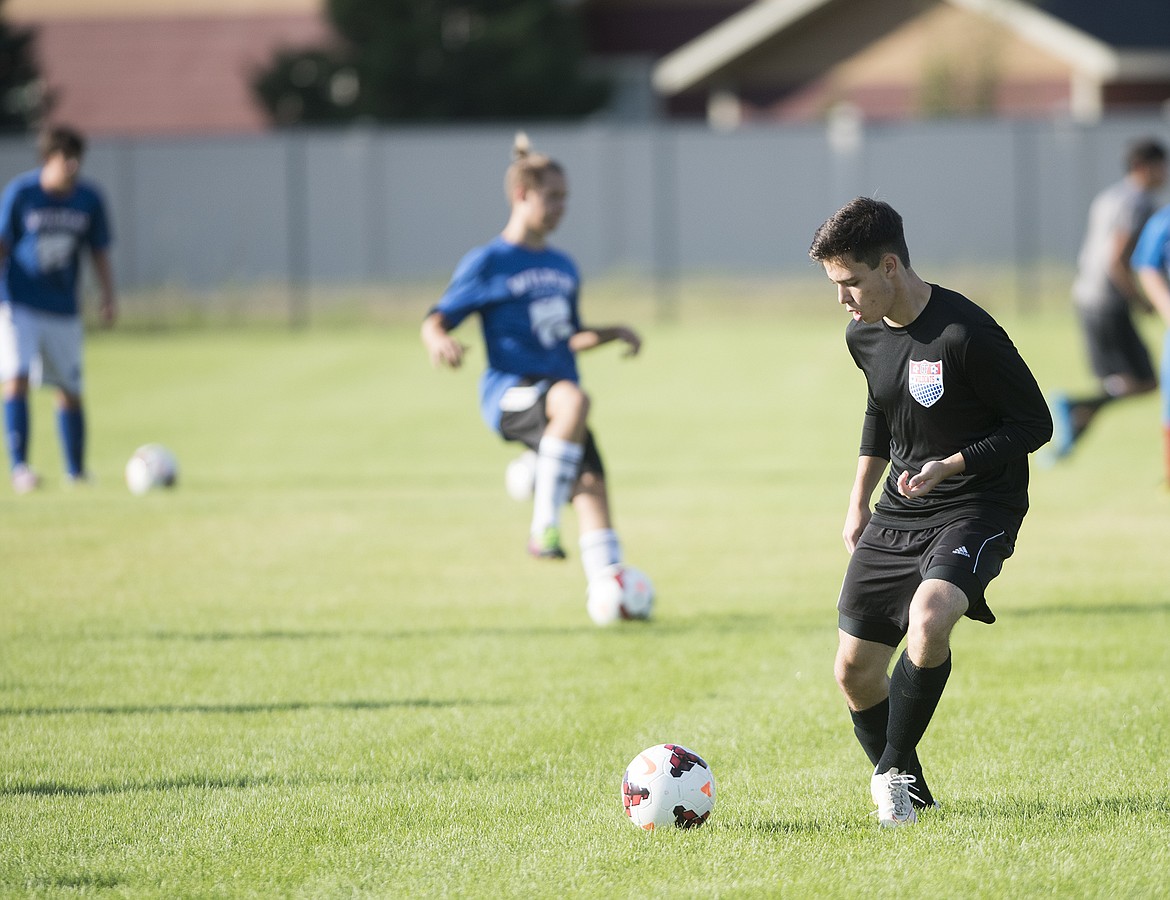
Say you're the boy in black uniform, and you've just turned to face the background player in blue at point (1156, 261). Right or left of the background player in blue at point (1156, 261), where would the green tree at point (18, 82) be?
left

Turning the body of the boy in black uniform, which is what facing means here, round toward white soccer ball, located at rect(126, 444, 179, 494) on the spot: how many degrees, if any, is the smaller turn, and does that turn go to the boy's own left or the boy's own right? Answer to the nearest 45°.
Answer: approximately 90° to the boy's own right

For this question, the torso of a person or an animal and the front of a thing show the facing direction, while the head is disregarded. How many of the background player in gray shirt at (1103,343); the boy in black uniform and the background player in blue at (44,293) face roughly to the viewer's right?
1

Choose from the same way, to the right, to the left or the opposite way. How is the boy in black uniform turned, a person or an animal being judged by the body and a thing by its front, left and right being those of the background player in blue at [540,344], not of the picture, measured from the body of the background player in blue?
to the right

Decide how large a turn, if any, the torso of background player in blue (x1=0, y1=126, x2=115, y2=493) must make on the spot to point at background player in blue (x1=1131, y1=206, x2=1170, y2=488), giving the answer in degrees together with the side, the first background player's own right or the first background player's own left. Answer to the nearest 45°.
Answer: approximately 45° to the first background player's own left

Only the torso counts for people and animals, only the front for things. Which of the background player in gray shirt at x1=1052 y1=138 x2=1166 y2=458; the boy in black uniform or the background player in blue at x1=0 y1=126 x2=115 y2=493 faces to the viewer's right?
the background player in gray shirt at x1=1052 y1=138 x2=1166 y2=458

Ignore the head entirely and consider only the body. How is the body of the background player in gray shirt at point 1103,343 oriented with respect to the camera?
to the viewer's right

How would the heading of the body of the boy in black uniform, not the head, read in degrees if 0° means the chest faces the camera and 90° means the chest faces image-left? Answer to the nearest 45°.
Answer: approximately 45°

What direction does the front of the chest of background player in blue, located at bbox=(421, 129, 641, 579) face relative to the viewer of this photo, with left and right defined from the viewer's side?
facing the viewer and to the right of the viewer

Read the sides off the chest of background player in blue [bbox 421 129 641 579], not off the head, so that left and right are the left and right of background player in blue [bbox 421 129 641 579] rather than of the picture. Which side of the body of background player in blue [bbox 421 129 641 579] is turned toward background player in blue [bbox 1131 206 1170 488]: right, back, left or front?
left
